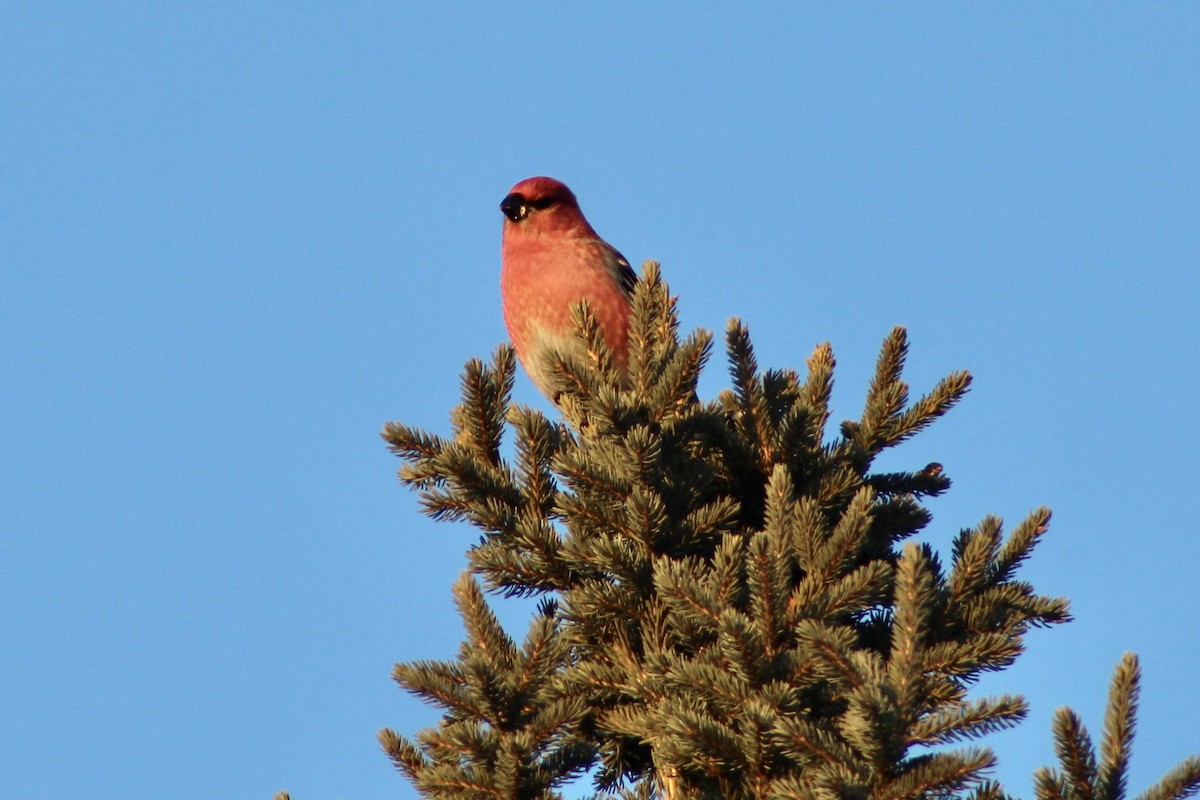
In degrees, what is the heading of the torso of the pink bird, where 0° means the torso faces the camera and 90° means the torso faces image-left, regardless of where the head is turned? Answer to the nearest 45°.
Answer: approximately 45°
